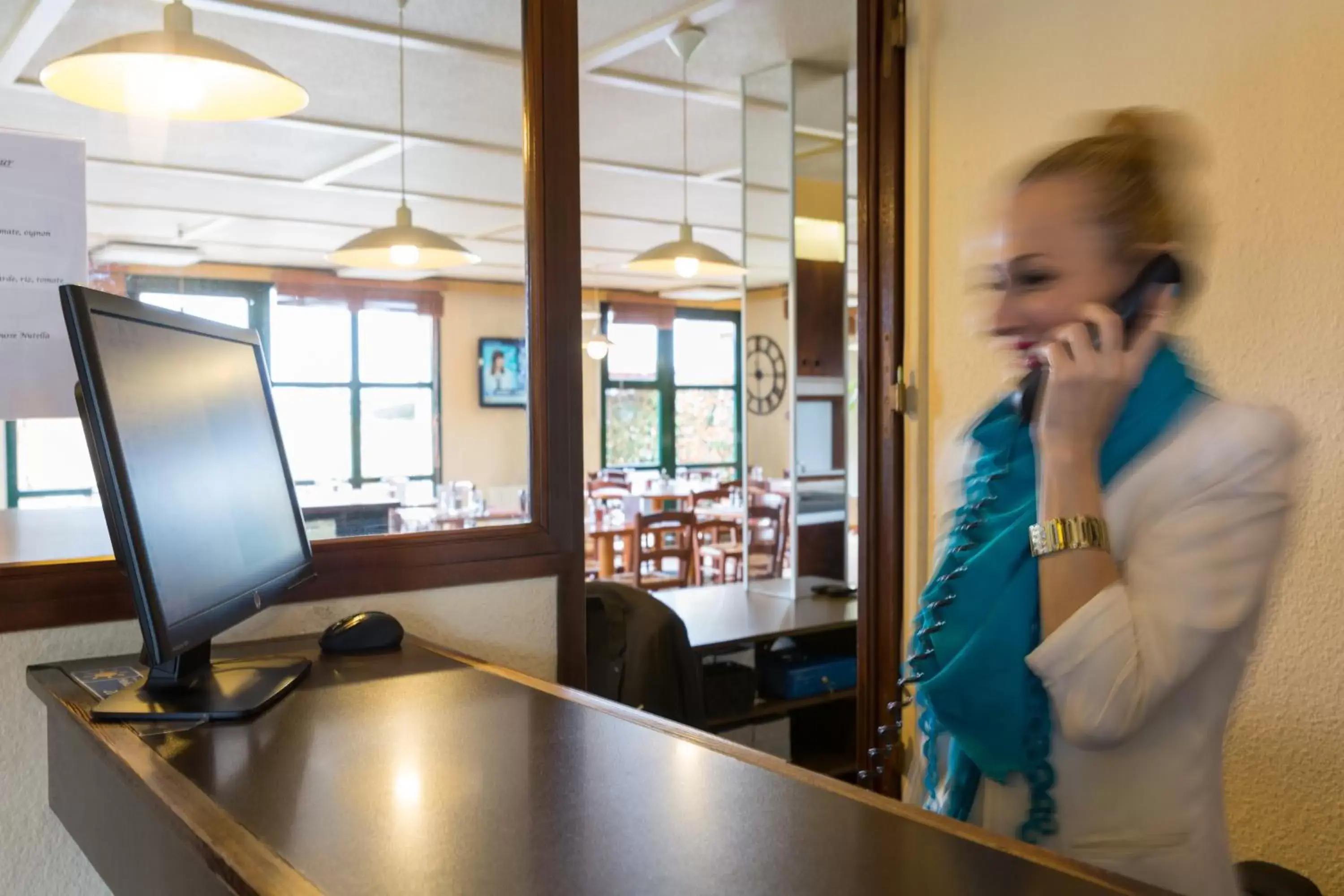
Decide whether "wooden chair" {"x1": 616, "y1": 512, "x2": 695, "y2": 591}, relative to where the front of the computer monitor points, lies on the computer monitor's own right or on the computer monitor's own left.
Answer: on the computer monitor's own left

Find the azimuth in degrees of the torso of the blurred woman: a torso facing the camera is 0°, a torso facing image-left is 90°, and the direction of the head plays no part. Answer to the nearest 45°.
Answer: approximately 45°

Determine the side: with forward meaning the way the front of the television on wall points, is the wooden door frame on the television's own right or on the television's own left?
on the television's own left

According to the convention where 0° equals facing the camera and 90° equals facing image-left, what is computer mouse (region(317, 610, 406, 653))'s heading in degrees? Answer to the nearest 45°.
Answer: approximately 90°

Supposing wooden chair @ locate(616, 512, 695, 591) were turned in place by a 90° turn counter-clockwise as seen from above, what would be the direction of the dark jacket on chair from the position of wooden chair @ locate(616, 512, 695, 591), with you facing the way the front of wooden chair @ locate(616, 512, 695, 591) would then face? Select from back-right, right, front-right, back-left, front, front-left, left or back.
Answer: front-left

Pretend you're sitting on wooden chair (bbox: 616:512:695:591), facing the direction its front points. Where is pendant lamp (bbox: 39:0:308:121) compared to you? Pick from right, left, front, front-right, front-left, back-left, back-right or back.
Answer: back-left

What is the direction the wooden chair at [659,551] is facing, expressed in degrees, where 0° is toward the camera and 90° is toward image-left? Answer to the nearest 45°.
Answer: approximately 135°

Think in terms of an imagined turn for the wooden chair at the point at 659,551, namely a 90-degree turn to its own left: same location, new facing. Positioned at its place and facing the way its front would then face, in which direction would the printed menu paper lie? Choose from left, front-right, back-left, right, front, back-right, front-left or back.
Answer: front-left
